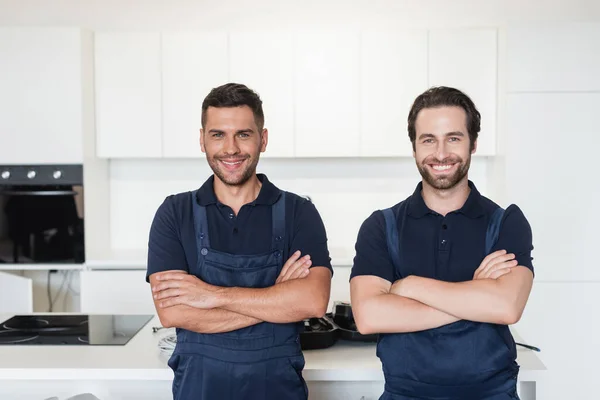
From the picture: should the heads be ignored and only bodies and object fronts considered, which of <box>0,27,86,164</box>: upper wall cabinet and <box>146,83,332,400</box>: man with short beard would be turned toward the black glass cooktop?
the upper wall cabinet

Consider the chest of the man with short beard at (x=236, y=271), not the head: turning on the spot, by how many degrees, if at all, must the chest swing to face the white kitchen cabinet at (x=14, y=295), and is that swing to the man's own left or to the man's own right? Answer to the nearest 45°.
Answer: approximately 135° to the man's own right

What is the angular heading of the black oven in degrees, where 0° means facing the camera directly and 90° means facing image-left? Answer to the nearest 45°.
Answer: approximately 0°

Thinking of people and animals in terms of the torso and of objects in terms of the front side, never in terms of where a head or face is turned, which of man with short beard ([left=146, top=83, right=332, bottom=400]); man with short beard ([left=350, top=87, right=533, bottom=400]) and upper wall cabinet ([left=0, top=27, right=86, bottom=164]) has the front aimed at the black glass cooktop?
the upper wall cabinet

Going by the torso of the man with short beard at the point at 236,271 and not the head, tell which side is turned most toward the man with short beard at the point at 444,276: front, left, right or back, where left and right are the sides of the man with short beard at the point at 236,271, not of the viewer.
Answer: left

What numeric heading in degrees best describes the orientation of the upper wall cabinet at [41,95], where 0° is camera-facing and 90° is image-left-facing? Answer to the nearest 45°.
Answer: approximately 0°
